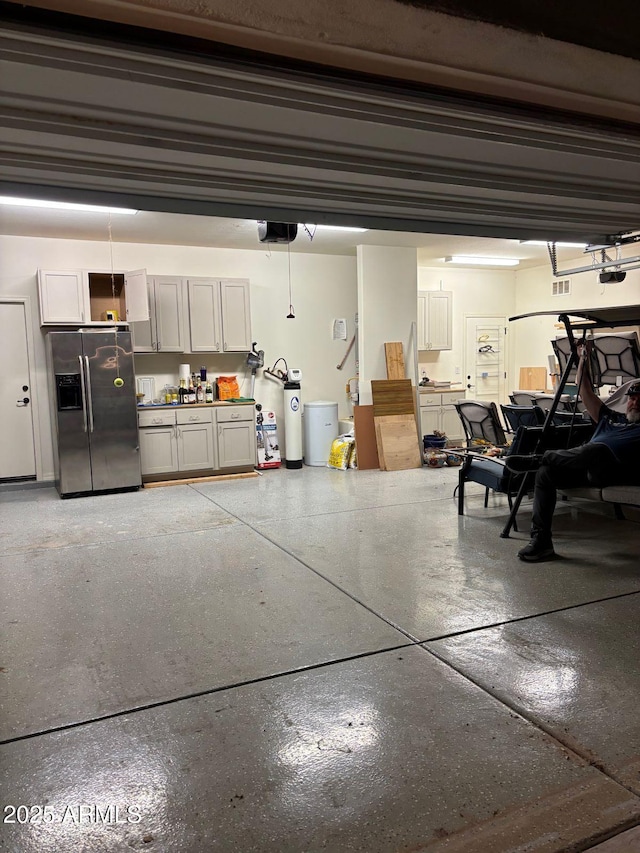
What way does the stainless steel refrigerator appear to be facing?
toward the camera

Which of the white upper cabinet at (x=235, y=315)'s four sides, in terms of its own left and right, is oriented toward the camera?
front

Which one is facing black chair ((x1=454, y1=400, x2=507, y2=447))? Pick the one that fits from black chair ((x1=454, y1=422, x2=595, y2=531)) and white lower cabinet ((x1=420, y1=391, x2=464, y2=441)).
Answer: the white lower cabinet

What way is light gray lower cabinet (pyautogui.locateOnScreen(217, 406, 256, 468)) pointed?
toward the camera

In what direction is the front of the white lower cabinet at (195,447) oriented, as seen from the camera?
facing the viewer

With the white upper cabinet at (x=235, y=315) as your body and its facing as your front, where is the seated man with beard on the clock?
The seated man with beard is roughly at 11 o'clock from the white upper cabinet.

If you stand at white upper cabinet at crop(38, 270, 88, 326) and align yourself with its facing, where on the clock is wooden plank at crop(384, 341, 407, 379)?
The wooden plank is roughly at 9 o'clock from the white upper cabinet.

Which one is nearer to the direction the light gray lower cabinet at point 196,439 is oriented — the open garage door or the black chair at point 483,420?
the open garage door

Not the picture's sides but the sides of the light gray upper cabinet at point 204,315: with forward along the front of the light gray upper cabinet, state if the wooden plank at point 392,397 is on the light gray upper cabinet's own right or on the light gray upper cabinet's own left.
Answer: on the light gray upper cabinet's own left
